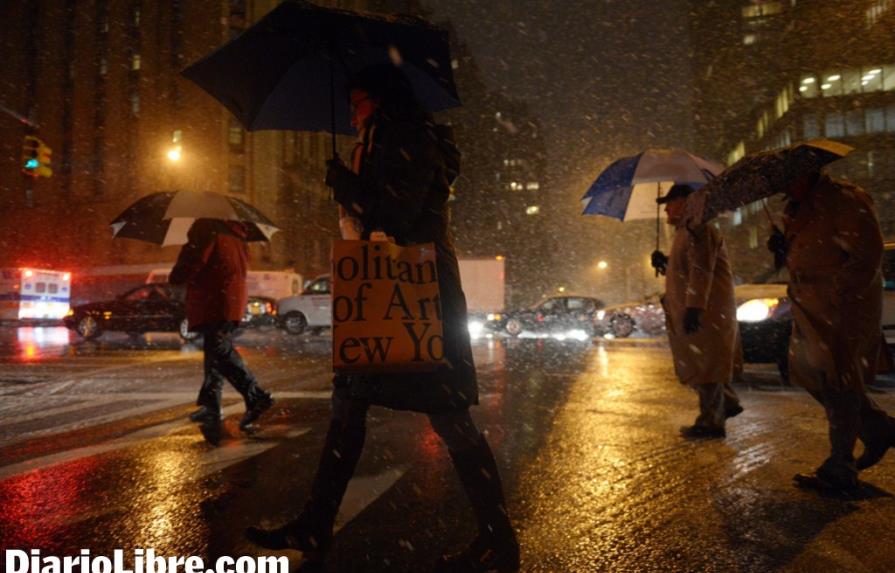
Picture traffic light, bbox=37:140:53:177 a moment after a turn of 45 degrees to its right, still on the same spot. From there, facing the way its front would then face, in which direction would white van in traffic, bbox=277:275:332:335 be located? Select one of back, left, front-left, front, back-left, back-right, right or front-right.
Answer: back-right

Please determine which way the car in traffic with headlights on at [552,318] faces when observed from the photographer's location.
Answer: facing to the left of the viewer

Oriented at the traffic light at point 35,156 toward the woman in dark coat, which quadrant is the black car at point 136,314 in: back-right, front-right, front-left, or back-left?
front-left

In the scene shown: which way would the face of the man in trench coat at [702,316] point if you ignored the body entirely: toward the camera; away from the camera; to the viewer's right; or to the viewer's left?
to the viewer's left

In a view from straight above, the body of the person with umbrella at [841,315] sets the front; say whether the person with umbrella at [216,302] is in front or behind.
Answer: in front

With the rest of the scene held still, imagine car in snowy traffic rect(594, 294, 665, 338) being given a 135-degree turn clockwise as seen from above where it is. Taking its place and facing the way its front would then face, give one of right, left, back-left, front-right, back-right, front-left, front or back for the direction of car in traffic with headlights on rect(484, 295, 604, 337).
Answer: left

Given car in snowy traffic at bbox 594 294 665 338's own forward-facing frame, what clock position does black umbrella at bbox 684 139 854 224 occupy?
The black umbrella is roughly at 9 o'clock from the car in snowy traffic.

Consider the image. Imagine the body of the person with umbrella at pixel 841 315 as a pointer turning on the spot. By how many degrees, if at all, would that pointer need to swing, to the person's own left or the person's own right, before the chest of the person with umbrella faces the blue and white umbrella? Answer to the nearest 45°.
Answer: approximately 45° to the person's own right

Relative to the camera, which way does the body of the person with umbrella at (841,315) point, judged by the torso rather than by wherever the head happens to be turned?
to the viewer's left

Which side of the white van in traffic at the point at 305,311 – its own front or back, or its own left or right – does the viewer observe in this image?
left

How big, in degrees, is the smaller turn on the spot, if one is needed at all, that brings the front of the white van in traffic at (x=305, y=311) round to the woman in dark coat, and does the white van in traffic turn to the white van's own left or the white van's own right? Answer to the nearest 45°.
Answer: approximately 90° to the white van's own left

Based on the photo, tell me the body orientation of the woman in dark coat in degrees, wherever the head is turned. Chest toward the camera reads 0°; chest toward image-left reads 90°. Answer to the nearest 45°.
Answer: approximately 90°

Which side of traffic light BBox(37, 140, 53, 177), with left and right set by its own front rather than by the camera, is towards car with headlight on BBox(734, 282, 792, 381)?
left

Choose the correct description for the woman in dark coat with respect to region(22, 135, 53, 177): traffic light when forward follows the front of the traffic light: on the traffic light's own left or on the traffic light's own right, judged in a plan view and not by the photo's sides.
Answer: on the traffic light's own left
